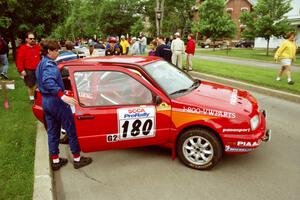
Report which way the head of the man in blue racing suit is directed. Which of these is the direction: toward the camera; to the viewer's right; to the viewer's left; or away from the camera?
to the viewer's right

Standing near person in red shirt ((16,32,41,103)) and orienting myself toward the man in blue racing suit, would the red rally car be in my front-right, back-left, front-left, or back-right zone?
front-left

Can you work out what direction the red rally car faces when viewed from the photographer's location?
facing the viewer and to the right of the viewer

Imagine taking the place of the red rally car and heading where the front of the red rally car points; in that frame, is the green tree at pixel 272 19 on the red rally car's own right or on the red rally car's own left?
on the red rally car's own left

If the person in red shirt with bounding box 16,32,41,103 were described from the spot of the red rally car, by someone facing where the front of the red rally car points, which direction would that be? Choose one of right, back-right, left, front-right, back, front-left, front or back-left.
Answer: back

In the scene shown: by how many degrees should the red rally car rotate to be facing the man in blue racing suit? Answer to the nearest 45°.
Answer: approximately 135° to its right

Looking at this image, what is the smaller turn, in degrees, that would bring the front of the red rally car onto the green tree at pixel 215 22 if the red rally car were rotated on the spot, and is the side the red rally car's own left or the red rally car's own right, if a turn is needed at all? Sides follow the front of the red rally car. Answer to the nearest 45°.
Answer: approximately 135° to the red rally car's own left

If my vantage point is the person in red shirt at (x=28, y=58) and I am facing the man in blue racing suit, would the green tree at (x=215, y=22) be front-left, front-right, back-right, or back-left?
back-left
